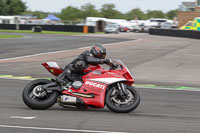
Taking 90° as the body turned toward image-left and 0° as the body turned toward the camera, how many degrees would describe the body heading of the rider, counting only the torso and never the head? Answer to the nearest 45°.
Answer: approximately 270°

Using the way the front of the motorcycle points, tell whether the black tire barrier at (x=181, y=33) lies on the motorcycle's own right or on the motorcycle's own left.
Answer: on the motorcycle's own left

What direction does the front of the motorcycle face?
to the viewer's right

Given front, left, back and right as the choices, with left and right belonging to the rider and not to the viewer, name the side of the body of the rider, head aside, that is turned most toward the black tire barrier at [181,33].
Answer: left
